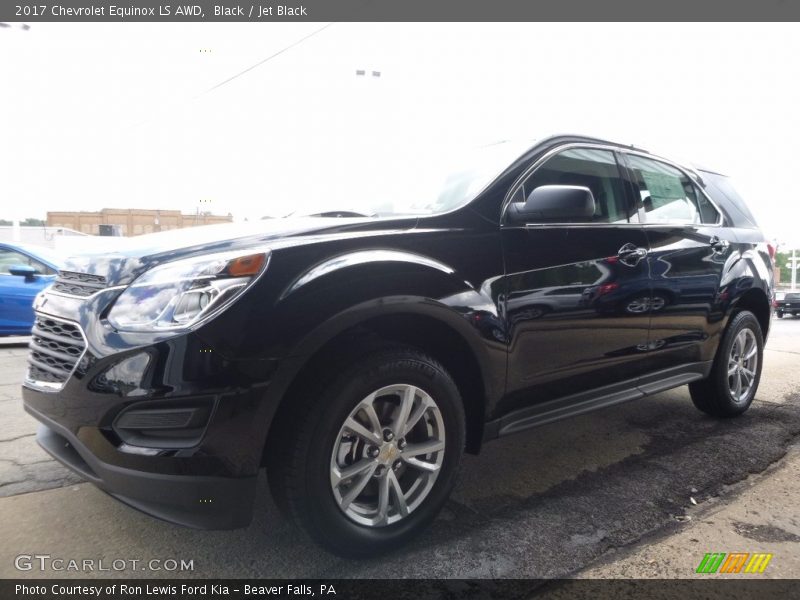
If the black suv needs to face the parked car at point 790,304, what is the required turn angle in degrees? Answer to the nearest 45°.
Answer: approximately 180°

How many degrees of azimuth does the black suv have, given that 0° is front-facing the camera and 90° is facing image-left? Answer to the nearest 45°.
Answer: approximately 45°

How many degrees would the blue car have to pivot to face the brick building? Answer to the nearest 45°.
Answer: approximately 90° to its left

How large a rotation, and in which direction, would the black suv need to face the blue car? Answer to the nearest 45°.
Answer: approximately 90° to its right

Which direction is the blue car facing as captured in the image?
to the viewer's right
